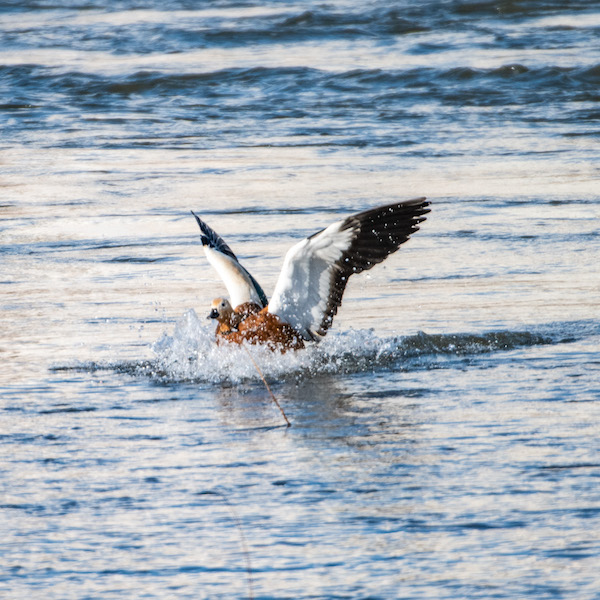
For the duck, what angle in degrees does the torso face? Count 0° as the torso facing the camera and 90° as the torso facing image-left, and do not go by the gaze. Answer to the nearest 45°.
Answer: approximately 45°
